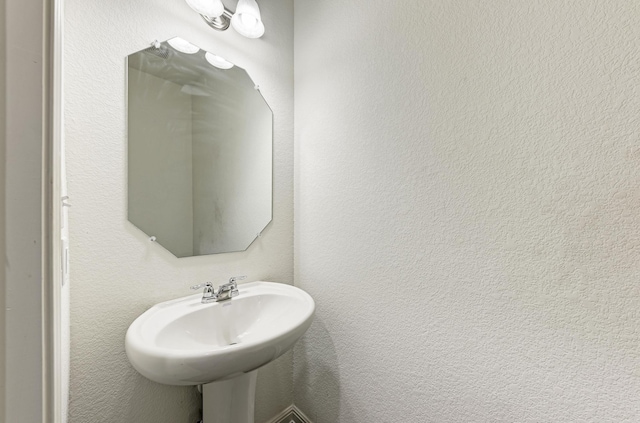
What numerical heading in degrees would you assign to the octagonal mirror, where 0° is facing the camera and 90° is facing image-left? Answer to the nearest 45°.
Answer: approximately 315°

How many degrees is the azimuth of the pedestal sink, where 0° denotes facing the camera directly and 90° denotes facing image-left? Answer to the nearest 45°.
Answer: approximately 315°

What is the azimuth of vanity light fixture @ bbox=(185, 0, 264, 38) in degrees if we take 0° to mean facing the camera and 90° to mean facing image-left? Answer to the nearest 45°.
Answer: approximately 315°
